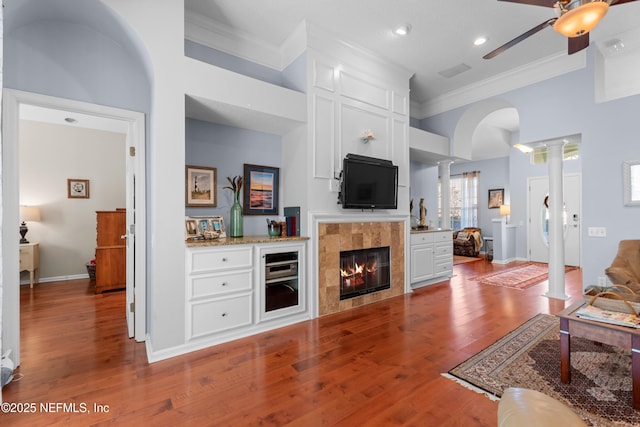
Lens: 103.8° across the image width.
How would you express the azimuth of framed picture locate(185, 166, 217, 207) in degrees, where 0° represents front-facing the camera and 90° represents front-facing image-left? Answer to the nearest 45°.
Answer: approximately 0°

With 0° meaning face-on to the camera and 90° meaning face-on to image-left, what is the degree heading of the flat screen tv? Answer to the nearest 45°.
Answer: approximately 315°

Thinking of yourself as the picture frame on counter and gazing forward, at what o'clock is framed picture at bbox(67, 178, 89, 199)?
The framed picture is roughly at 5 o'clock from the picture frame on counter.

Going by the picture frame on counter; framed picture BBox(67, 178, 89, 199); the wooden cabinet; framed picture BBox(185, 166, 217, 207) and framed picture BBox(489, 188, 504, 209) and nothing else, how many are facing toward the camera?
4

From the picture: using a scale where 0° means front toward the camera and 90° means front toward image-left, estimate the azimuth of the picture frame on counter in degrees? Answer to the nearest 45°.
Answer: approximately 0°

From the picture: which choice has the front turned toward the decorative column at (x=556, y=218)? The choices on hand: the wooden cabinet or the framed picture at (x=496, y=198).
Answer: the framed picture

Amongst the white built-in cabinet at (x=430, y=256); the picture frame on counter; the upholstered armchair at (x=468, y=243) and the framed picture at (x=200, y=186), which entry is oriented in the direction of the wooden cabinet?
the upholstered armchair

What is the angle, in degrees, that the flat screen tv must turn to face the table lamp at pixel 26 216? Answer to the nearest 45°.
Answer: approximately 135° to its right

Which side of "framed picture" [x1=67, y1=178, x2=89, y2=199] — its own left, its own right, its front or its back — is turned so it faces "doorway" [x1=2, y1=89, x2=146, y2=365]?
front
